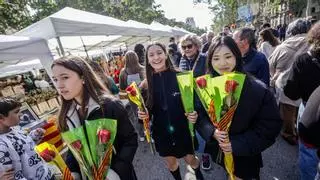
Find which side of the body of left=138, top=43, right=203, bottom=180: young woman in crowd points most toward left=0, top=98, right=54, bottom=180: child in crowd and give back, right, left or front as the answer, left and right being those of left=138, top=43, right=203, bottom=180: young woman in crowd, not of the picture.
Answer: right

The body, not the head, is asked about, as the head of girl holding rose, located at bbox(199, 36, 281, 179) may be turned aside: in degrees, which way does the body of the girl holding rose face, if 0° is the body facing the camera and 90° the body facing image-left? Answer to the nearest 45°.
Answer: approximately 45°

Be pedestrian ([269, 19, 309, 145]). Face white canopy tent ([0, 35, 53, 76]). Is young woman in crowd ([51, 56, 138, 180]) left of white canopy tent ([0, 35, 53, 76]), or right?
left

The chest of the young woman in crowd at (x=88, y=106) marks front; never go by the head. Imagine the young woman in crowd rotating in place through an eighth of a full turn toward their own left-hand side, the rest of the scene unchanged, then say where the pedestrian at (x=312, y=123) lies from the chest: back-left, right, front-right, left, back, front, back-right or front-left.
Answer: front-left

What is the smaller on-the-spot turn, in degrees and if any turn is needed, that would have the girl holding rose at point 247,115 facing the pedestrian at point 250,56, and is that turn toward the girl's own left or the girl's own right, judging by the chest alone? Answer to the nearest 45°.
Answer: approximately 135° to the girl's own right
